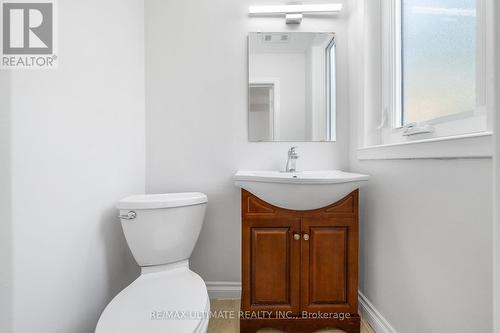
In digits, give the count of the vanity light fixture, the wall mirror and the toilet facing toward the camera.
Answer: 3

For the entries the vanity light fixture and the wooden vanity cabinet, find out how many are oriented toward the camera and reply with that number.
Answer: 2

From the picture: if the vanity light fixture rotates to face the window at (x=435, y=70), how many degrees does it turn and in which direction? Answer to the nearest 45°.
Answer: approximately 45° to its left

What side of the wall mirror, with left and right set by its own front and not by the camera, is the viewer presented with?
front

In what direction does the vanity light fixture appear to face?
toward the camera

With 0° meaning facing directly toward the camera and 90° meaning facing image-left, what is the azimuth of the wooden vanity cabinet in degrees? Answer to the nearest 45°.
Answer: approximately 0°
